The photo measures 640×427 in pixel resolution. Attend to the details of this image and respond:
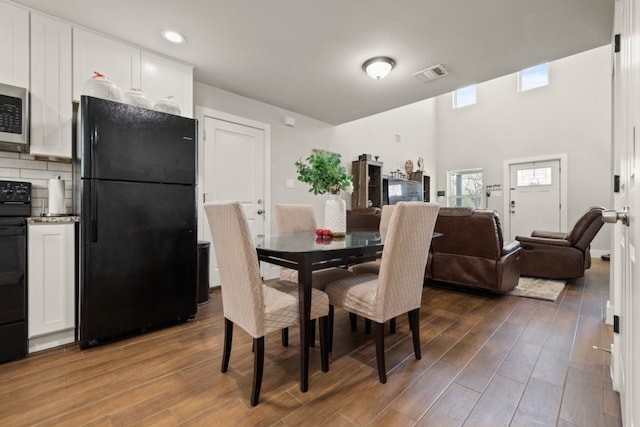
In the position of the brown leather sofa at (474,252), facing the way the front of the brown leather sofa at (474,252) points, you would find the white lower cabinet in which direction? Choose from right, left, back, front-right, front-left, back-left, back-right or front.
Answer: back

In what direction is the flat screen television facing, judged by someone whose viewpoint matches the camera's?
facing the viewer and to the right of the viewer

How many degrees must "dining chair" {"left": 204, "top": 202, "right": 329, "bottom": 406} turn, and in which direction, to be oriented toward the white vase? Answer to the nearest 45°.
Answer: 0° — it already faces it

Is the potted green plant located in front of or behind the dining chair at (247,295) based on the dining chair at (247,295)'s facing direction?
in front

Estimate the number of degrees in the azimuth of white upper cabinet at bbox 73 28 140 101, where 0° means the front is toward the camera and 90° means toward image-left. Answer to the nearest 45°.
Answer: approximately 315°

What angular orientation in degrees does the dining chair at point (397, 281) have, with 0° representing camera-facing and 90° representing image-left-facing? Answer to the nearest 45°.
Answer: approximately 135°

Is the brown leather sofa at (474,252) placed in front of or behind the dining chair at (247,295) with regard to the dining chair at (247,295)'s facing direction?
in front

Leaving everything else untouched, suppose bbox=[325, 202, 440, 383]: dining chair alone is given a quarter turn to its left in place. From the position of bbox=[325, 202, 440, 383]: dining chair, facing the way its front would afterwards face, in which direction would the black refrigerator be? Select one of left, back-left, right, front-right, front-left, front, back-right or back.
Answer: front-right
